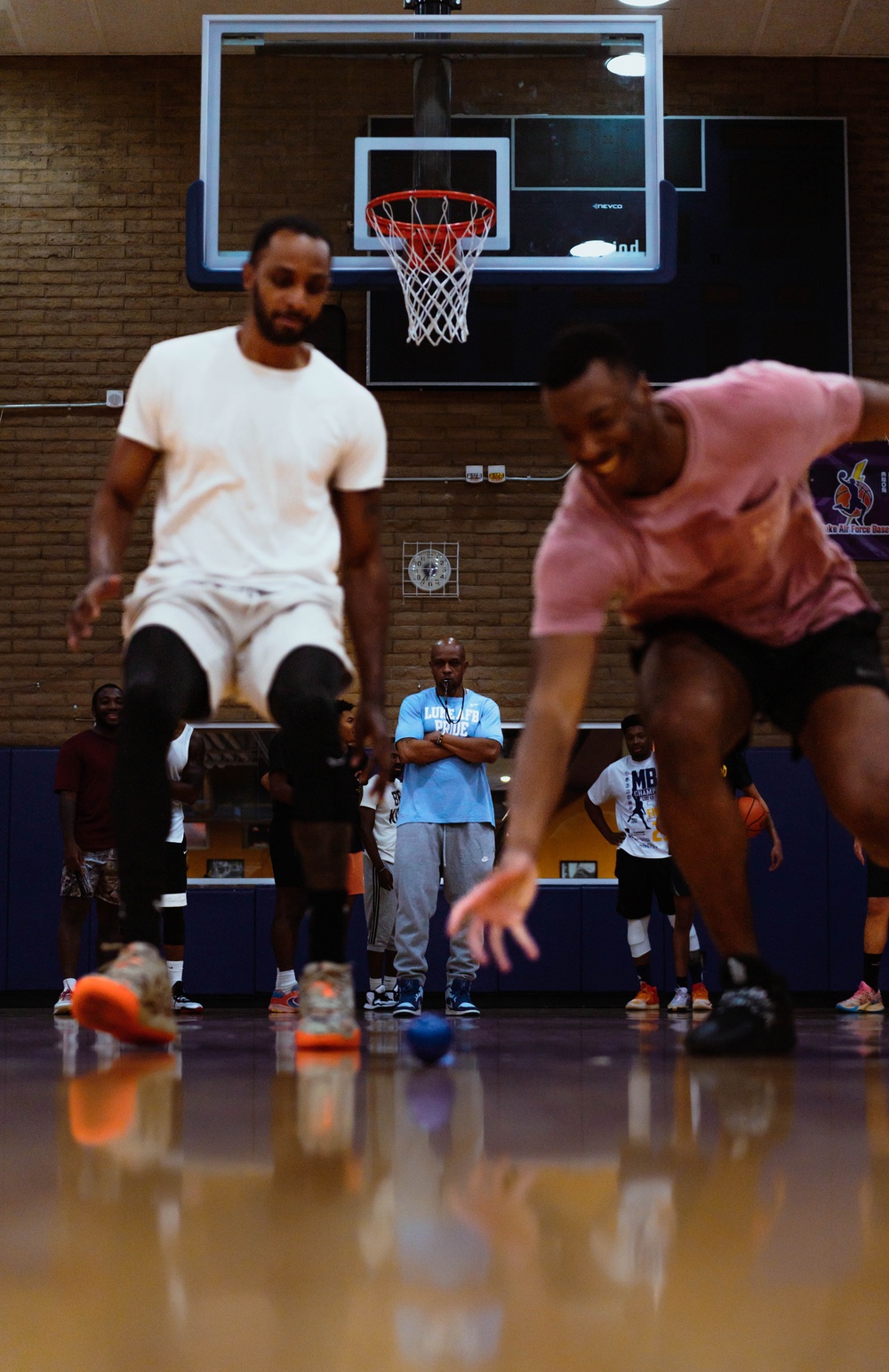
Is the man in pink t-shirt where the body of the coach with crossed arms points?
yes

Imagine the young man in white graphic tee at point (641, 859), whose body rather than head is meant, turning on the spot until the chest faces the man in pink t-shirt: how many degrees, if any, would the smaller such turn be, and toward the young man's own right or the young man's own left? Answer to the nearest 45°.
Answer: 0° — they already face them

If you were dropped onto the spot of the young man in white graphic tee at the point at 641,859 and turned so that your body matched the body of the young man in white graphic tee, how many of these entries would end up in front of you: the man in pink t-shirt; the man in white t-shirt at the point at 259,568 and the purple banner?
2

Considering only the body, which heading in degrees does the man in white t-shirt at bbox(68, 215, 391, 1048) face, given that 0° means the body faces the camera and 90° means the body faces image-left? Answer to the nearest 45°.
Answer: approximately 0°

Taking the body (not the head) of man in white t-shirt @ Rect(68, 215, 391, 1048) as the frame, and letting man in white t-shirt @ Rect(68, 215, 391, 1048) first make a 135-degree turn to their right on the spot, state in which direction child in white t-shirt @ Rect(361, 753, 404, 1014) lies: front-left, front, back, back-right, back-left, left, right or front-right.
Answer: front-right
